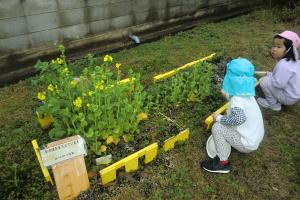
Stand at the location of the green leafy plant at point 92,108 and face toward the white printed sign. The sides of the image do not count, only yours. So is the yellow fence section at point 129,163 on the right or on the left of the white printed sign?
left

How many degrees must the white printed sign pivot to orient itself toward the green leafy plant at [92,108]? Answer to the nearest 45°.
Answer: approximately 135° to its left

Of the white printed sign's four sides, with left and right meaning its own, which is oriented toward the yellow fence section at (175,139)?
left

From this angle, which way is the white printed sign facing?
toward the camera

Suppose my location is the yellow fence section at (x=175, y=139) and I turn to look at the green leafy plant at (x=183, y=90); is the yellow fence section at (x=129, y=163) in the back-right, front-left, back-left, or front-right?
back-left

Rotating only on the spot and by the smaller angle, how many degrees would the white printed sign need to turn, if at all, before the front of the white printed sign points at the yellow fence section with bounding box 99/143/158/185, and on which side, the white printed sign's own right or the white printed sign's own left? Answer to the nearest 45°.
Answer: approximately 90° to the white printed sign's own left

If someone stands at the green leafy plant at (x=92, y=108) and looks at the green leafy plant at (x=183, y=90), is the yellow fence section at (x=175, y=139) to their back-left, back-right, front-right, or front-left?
front-right

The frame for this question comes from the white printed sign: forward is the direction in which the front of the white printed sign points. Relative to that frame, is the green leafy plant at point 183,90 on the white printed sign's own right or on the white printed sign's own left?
on the white printed sign's own left

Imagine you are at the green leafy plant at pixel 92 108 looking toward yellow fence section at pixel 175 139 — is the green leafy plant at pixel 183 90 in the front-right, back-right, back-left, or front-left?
front-left
